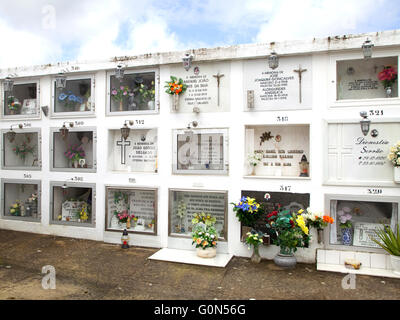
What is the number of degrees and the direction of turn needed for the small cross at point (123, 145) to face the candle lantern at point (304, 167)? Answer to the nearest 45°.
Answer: approximately 45° to its left

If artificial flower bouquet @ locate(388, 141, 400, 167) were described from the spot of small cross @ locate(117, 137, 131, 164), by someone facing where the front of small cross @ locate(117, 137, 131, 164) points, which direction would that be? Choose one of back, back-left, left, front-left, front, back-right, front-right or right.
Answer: front-left

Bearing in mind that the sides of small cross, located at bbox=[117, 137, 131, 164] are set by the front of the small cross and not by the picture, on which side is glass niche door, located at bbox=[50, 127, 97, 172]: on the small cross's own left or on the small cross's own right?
on the small cross's own right

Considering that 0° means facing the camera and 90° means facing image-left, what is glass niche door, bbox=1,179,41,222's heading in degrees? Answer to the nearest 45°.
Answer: approximately 0°

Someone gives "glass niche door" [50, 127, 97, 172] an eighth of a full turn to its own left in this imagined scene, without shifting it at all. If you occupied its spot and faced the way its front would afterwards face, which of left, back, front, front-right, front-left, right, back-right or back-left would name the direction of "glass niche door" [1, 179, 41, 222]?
back

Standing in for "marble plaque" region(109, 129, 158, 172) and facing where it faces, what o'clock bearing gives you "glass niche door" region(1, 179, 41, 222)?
The glass niche door is roughly at 4 o'clock from the marble plaque.

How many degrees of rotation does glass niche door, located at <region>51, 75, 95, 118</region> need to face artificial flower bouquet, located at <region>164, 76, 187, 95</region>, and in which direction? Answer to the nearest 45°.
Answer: approximately 45° to its left

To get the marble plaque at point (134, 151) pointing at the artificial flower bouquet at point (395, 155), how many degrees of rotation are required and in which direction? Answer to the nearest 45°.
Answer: approximately 45° to its left
